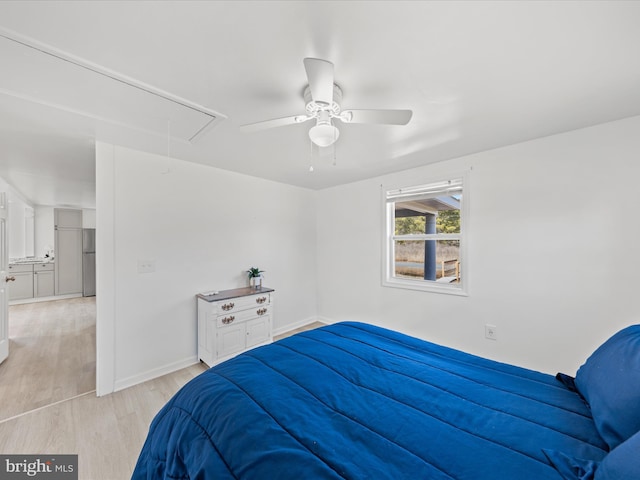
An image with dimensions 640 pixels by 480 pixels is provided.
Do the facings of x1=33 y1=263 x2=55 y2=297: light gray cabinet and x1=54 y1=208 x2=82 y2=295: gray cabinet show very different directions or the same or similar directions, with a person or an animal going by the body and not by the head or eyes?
same or similar directions

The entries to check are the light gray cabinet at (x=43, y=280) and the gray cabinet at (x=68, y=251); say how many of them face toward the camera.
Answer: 2

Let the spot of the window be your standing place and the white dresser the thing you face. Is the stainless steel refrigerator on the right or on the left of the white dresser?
right

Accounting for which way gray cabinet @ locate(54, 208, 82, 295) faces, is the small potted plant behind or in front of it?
in front

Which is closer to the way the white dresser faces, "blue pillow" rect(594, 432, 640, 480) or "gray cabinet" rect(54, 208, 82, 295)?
the blue pillow

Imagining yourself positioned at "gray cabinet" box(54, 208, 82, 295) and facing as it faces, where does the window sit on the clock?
The window is roughly at 11 o'clock from the gray cabinet.

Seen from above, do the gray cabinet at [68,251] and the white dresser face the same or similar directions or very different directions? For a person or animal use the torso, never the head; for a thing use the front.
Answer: same or similar directions

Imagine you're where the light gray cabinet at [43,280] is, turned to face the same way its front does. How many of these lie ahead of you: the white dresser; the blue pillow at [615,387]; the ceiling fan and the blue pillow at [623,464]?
4

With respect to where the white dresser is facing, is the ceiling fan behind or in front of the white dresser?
in front

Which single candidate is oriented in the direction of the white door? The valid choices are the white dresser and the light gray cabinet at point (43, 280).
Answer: the light gray cabinet

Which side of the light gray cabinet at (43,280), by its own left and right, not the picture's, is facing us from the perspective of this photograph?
front

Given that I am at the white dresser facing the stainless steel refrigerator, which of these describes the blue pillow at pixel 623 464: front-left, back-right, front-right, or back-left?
back-left

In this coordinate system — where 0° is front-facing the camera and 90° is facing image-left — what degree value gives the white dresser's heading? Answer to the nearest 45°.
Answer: approximately 315°

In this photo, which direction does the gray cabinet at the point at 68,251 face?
toward the camera
